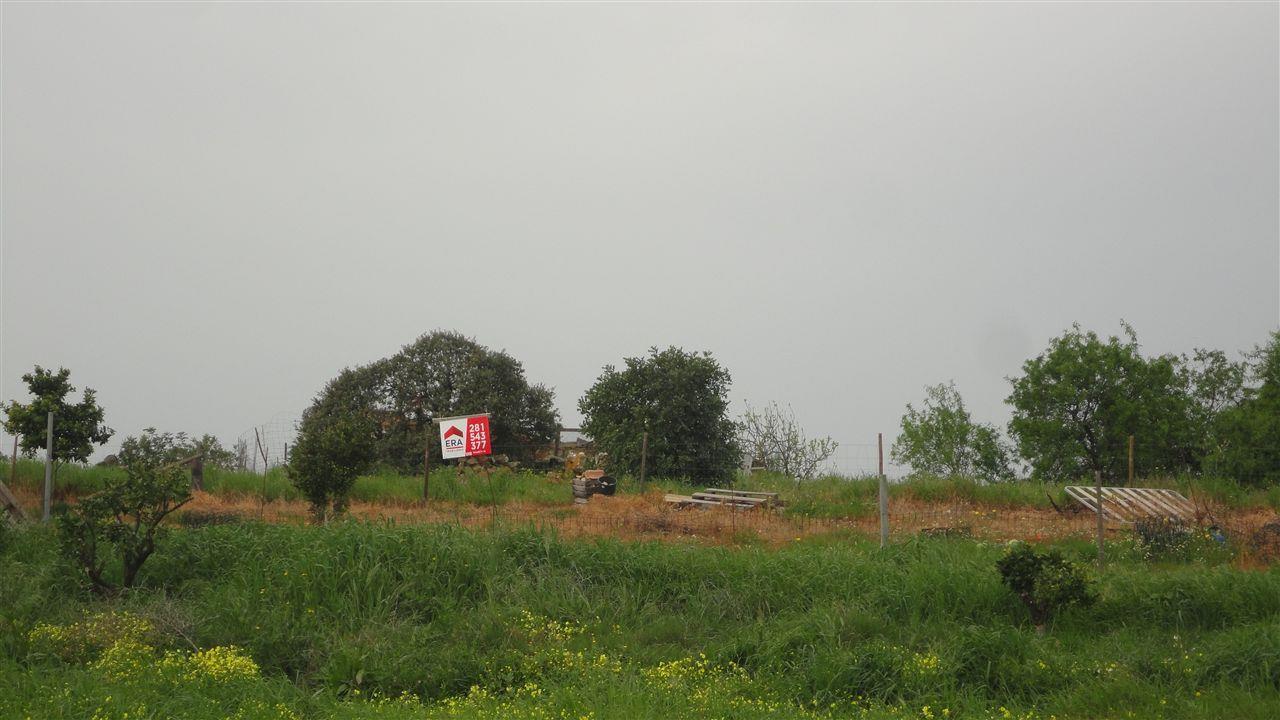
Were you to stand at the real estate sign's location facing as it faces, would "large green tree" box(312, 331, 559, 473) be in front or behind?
behind

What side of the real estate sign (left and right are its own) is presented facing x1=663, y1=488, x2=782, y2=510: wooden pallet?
left

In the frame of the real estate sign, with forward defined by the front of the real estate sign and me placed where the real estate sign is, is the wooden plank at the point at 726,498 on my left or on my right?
on my left

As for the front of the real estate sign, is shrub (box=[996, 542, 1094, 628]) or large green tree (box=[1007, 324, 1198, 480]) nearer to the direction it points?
the shrub

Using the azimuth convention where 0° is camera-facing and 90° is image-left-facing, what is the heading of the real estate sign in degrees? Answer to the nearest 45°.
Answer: approximately 0°

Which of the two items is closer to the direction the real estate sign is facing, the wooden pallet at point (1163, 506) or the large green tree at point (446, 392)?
the wooden pallet

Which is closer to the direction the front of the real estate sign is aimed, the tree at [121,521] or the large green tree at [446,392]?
the tree

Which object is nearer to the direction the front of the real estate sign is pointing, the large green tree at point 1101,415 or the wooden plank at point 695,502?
the wooden plank

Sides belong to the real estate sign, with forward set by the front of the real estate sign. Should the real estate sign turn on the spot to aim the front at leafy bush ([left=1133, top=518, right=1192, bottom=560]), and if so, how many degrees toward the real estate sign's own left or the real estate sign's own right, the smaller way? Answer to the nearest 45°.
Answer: approximately 45° to the real estate sign's own left

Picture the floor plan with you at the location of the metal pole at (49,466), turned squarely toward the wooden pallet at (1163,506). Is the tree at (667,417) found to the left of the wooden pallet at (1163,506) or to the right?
left
